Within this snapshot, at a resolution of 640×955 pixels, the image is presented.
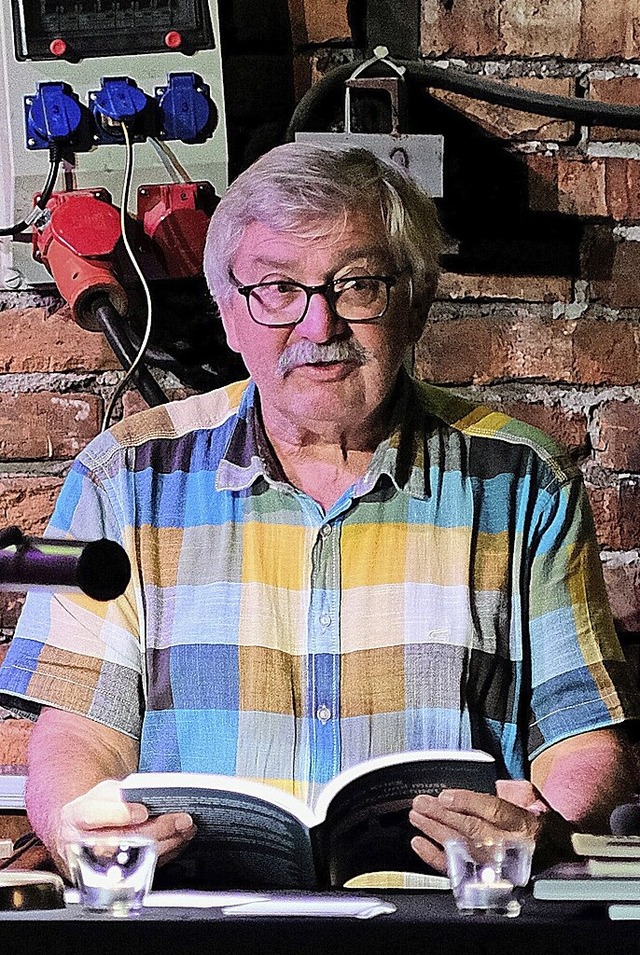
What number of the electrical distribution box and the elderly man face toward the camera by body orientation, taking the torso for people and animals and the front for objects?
2

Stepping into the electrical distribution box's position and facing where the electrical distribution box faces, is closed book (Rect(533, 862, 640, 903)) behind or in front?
in front

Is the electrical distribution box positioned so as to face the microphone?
yes

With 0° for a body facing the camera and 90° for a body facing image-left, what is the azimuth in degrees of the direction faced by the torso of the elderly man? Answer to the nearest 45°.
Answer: approximately 0°

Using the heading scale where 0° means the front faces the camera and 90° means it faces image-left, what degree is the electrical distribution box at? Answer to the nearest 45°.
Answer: approximately 0°
